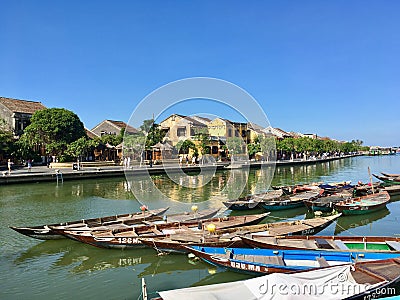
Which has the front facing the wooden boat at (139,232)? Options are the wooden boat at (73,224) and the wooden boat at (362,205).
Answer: the wooden boat at (362,205)

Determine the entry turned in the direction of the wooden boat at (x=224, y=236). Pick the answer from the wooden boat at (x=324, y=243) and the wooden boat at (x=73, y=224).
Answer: the wooden boat at (x=324, y=243)

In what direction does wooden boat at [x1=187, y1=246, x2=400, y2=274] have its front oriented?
to the viewer's left

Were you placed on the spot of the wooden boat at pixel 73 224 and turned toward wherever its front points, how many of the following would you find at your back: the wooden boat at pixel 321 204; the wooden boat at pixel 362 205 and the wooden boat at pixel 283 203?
3

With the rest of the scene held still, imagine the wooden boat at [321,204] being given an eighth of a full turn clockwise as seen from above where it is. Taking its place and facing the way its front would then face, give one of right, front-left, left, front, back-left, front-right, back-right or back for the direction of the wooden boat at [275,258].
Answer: left

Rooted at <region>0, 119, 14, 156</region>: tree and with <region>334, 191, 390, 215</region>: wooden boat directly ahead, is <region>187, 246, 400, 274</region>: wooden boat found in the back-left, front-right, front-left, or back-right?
front-right

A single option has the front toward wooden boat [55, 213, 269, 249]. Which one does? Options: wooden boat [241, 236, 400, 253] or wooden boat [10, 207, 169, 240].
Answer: wooden boat [241, 236, 400, 253]

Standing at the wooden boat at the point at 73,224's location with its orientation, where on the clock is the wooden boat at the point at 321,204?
the wooden boat at the point at 321,204 is roughly at 6 o'clock from the wooden boat at the point at 73,224.

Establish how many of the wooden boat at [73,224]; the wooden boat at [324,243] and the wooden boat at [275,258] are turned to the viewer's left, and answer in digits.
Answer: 3

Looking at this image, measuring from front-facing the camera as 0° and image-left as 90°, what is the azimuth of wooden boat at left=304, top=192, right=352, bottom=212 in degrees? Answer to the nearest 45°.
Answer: approximately 45°

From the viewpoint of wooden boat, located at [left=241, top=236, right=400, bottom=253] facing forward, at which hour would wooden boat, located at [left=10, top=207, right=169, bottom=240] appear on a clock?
wooden boat, located at [left=10, top=207, right=169, bottom=240] is roughly at 12 o'clock from wooden boat, located at [left=241, top=236, right=400, bottom=253].

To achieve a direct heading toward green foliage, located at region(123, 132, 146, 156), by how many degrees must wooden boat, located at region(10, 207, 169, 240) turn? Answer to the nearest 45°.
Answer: approximately 90° to its right

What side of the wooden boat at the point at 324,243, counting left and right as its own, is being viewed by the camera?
left

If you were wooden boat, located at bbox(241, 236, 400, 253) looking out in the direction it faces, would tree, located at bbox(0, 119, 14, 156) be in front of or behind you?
in front

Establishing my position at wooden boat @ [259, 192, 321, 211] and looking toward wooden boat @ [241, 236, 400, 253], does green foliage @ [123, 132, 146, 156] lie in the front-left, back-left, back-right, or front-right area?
back-right

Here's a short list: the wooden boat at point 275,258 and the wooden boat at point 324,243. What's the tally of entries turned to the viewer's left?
2

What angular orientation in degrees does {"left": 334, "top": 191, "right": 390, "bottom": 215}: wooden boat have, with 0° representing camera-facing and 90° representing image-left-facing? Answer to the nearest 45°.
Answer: approximately 45°

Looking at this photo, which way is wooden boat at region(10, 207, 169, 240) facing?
to the viewer's left

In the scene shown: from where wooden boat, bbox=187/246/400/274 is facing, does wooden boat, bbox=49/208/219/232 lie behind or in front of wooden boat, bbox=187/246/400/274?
in front
